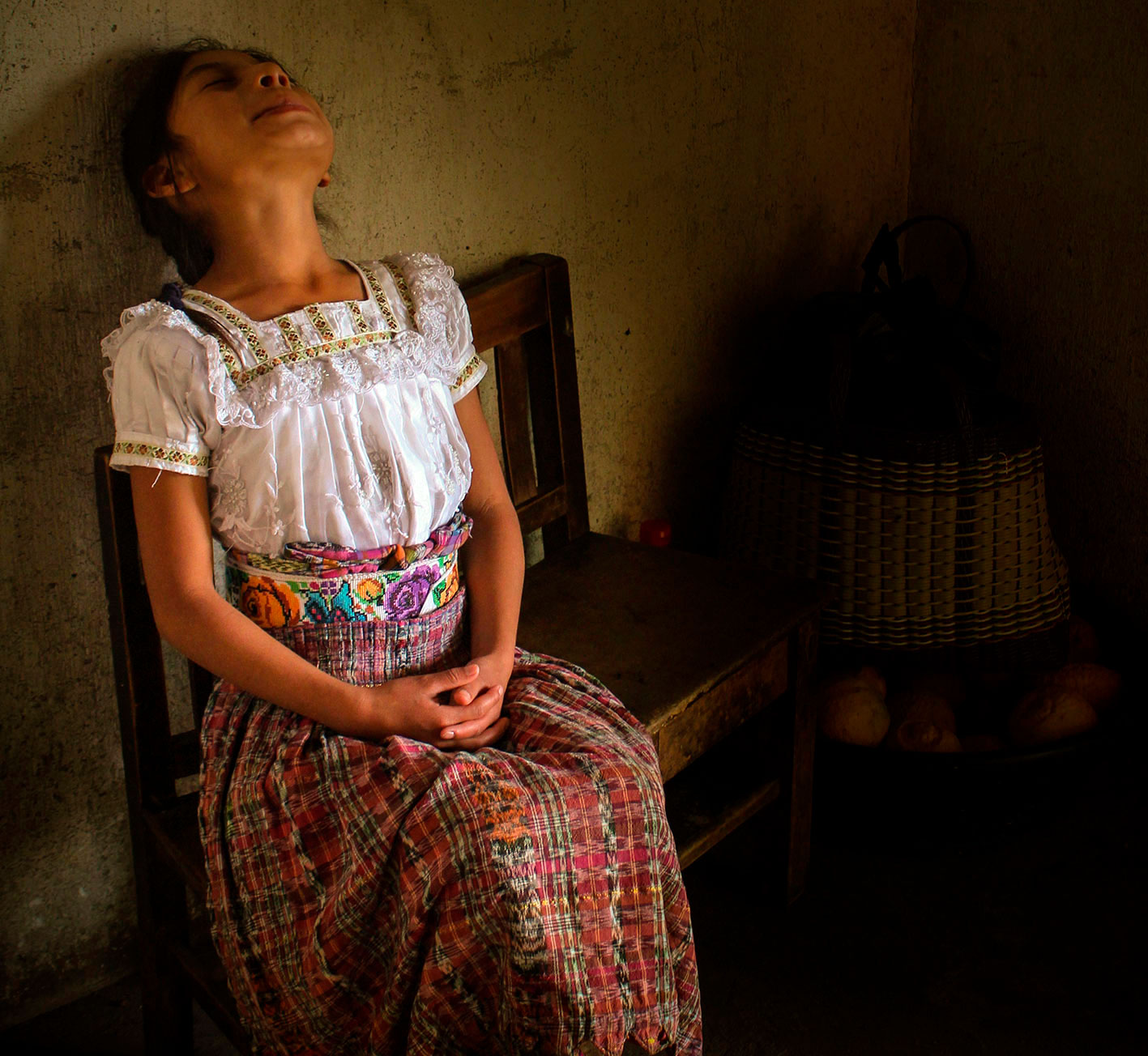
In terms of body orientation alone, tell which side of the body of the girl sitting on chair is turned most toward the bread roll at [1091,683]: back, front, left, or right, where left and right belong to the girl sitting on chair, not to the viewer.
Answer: left

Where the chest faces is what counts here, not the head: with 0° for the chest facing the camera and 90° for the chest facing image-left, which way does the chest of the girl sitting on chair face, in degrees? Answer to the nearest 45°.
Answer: approximately 315°

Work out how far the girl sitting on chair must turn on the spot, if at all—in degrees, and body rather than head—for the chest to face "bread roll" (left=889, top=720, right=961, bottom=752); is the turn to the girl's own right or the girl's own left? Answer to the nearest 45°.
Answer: approximately 90° to the girl's own left

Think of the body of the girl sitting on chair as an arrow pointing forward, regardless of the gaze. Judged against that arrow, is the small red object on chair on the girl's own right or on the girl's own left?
on the girl's own left

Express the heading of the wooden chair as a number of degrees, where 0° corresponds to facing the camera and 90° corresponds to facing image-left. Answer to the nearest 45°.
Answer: approximately 315°

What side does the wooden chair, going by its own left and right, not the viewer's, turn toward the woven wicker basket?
left
